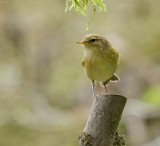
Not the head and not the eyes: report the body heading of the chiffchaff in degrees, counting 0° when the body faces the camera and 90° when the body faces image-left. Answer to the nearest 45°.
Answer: approximately 45°
